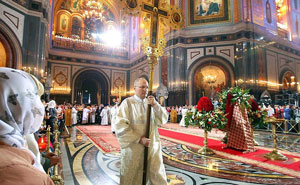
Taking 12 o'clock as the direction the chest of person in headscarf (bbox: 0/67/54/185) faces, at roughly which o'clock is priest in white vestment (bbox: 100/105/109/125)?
The priest in white vestment is roughly at 11 o'clock from the person in headscarf.

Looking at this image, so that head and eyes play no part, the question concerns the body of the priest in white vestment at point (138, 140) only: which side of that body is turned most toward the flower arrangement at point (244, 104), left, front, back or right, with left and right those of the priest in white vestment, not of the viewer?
left

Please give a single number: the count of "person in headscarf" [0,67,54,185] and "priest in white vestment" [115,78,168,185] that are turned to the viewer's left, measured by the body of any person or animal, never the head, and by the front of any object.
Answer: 0

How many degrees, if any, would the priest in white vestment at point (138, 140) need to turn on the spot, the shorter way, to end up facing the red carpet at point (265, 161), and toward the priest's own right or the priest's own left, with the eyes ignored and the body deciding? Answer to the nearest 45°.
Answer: approximately 90° to the priest's own left

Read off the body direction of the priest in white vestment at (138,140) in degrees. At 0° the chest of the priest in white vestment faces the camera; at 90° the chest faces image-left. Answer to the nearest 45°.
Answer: approximately 315°

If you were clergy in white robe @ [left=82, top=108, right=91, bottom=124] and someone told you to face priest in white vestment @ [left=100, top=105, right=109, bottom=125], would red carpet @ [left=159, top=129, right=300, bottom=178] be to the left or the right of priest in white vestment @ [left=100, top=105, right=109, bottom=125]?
right

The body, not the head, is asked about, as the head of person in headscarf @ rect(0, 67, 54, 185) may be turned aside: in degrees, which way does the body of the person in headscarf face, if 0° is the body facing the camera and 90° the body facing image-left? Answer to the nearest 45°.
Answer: approximately 225°

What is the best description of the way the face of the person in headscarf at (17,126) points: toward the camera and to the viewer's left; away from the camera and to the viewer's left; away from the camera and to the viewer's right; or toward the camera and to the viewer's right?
away from the camera and to the viewer's right
